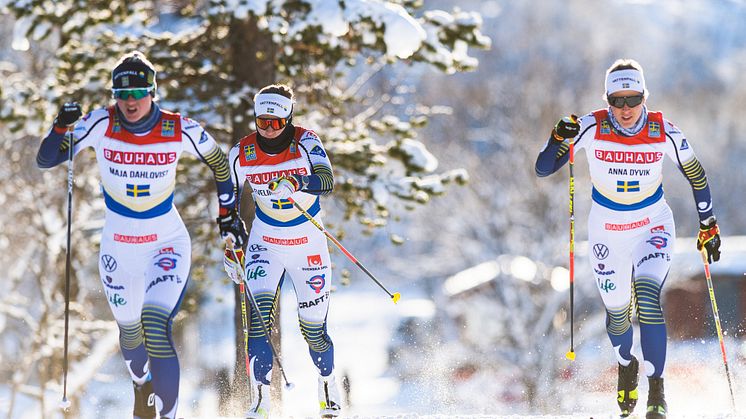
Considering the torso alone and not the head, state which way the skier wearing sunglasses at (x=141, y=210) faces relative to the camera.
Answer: toward the camera

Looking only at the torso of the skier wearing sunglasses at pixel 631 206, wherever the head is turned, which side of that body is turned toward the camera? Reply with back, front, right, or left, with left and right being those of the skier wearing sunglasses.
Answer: front

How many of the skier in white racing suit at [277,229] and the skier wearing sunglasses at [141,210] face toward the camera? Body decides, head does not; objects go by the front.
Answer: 2

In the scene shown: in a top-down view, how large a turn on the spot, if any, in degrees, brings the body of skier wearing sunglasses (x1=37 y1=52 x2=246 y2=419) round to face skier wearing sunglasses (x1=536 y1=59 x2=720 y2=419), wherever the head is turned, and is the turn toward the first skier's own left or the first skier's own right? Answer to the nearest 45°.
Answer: approximately 90° to the first skier's own left

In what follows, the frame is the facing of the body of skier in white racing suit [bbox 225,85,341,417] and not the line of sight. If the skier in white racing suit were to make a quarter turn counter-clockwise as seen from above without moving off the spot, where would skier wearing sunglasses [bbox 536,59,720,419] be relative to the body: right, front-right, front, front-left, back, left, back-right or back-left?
front

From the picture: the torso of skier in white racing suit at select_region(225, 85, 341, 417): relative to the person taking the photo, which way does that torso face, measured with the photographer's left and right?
facing the viewer

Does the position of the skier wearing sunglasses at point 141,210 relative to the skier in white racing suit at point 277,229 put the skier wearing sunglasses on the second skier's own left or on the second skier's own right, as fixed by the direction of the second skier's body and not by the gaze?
on the second skier's own right

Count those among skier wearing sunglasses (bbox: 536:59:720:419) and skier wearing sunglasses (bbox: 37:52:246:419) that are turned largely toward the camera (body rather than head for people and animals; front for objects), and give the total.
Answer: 2

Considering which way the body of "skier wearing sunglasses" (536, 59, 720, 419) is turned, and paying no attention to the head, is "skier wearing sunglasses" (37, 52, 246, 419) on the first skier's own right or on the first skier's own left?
on the first skier's own right

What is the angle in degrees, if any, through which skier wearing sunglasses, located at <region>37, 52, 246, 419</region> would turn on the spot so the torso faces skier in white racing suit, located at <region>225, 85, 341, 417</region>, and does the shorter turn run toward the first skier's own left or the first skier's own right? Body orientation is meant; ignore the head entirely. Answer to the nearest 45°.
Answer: approximately 135° to the first skier's own left
